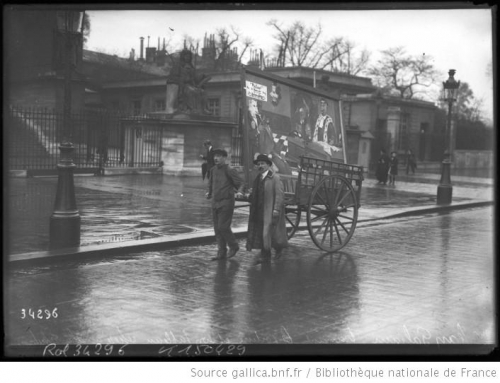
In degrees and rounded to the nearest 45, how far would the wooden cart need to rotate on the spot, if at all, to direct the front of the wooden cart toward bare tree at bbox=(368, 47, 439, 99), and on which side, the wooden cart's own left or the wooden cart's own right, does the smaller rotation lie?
approximately 135° to the wooden cart's own right

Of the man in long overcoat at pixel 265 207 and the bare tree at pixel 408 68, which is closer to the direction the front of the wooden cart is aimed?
the man in long overcoat

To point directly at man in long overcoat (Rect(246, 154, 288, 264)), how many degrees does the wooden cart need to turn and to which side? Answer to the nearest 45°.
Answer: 0° — it already faces them

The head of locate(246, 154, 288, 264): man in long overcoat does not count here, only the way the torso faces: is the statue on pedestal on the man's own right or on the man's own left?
on the man's own right

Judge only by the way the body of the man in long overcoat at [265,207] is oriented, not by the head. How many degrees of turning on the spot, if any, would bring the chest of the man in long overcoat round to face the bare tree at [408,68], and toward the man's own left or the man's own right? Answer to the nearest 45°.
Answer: approximately 135° to the man's own right
